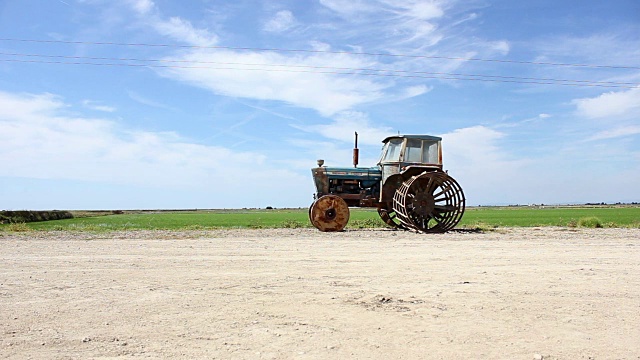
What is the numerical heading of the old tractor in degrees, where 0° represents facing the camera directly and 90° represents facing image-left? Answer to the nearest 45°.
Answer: approximately 90°

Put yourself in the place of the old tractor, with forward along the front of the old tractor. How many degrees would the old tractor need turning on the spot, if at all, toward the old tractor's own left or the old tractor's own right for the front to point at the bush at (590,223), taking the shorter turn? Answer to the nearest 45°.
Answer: approximately 135° to the old tractor's own right
